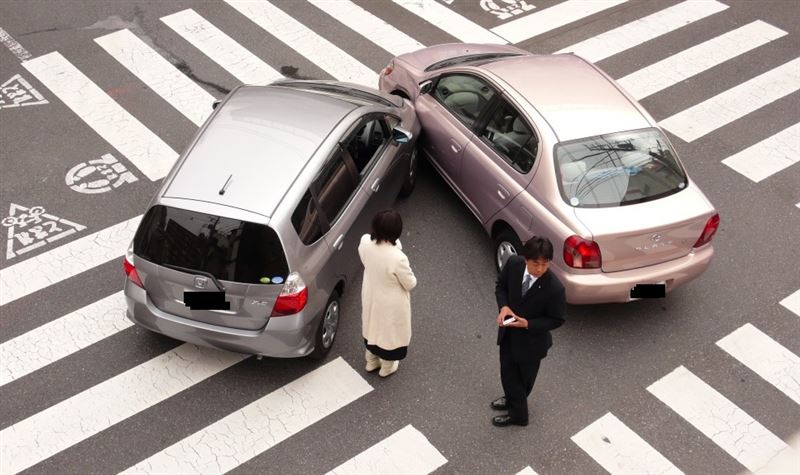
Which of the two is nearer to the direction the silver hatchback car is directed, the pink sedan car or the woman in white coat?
the pink sedan car

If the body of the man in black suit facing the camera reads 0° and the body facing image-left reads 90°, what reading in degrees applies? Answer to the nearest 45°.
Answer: approximately 45°

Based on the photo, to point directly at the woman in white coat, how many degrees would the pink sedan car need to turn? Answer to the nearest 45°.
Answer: approximately 90° to its left

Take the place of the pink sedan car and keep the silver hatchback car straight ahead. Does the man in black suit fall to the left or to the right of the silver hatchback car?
left

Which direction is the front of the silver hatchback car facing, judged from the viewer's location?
facing away from the viewer and to the right of the viewer

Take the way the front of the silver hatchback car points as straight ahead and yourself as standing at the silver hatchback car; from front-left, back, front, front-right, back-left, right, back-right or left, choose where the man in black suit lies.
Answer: right

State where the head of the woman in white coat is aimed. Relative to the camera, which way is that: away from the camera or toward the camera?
away from the camera

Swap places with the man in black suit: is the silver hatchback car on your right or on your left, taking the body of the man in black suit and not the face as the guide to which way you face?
on your right

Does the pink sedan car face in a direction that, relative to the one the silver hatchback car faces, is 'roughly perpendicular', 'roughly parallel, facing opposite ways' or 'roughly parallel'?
roughly perpendicular

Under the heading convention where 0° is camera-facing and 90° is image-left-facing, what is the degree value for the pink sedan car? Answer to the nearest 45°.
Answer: approximately 135°

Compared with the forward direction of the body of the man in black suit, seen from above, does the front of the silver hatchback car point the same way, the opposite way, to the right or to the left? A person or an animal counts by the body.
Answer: the opposite way
